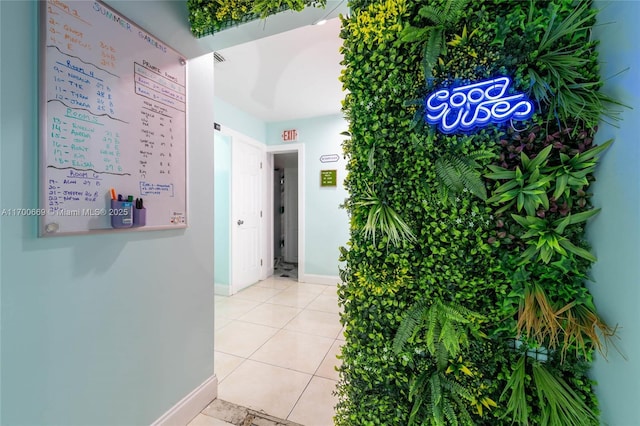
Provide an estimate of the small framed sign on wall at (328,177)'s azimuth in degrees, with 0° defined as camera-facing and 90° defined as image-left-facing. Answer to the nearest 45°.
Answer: approximately 0°

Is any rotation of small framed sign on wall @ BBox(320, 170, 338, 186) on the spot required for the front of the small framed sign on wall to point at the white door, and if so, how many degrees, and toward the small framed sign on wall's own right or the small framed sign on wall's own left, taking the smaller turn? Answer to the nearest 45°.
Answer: approximately 90° to the small framed sign on wall's own right

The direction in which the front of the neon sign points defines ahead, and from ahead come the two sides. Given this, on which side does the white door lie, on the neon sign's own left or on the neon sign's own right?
on the neon sign's own right

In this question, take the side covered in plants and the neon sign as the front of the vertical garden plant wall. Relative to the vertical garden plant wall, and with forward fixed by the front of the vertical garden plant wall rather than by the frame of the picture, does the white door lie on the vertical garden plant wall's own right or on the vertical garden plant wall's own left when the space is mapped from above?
on the vertical garden plant wall's own right

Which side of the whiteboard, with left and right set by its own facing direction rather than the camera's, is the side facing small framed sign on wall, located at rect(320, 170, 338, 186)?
left

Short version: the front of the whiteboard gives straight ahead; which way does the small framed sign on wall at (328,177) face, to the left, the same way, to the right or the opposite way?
to the right

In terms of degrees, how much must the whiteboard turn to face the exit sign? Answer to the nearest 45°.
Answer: approximately 90° to its left

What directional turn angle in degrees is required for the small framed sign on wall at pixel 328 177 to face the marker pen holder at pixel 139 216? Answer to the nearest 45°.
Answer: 0° — it already faces it
